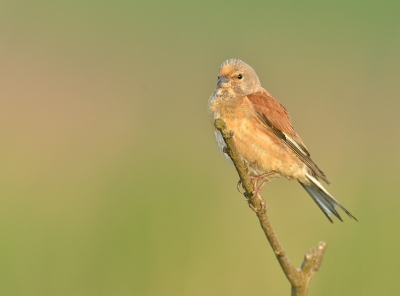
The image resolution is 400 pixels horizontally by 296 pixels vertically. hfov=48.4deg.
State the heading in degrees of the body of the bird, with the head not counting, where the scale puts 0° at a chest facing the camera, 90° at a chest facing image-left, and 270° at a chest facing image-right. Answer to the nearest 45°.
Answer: approximately 45°
